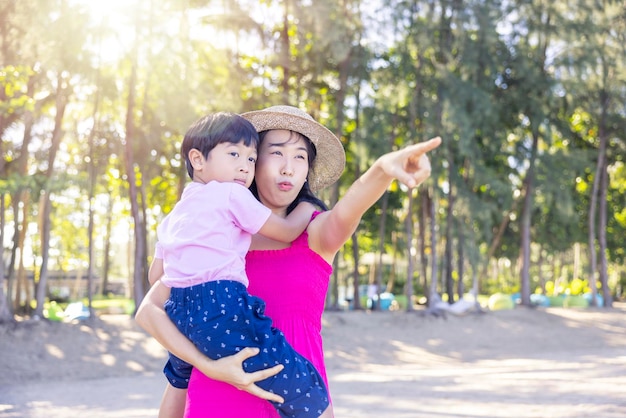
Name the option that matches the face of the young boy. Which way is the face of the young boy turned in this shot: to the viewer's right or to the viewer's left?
to the viewer's right

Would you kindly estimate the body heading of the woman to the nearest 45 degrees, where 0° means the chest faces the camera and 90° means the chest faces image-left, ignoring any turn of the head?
approximately 0°
